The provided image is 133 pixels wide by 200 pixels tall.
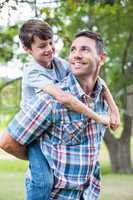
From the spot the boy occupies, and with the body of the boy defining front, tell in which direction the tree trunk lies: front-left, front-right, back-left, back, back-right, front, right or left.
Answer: back-left

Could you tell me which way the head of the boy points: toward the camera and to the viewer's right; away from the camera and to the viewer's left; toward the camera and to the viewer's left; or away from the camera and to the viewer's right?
toward the camera and to the viewer's right

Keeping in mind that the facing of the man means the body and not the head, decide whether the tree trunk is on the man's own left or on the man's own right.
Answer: on the man's own left

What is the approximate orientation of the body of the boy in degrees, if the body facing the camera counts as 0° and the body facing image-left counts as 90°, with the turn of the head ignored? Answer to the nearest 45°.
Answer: approximately 315°

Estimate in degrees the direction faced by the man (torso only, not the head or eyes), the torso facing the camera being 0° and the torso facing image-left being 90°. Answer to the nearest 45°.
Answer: approximately 315°
